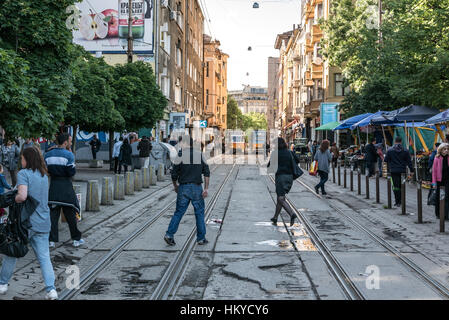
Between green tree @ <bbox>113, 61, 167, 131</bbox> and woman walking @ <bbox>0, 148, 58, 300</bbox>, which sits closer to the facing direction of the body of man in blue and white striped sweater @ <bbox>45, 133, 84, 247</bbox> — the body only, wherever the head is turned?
the green tree

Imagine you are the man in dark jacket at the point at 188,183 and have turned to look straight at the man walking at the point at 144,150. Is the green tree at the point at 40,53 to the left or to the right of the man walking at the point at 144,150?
left

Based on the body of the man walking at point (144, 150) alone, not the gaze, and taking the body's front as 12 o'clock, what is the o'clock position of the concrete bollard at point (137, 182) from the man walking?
The concrete bollard is roughly at 6 o'clock from the man walking.

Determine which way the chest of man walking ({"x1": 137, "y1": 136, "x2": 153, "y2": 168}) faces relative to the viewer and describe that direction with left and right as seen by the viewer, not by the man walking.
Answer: facing away from the viewer

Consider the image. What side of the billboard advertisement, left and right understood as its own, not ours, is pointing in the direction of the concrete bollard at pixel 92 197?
front

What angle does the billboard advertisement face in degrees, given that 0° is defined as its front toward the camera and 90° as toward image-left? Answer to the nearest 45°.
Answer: approximately 0°

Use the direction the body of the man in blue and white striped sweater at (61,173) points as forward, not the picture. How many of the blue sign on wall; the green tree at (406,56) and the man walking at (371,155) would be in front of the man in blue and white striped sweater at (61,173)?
3

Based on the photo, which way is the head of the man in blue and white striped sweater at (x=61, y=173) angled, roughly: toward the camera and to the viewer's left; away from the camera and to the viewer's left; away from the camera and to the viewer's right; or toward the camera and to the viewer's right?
away from the camera and to the viewer's right

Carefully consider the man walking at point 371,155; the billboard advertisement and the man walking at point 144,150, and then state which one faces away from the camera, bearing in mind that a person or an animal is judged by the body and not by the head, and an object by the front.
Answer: the man walking at point 144,150
